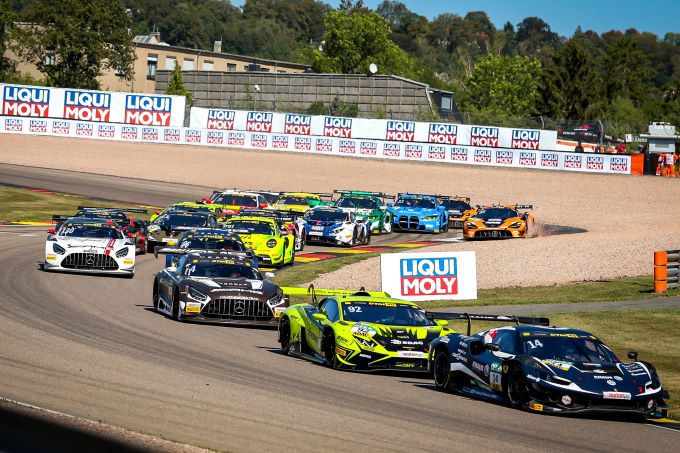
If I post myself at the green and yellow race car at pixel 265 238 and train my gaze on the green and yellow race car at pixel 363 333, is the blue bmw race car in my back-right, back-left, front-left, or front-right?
back-left

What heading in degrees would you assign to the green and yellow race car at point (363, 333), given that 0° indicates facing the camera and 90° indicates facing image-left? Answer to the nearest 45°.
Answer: approximately 315°

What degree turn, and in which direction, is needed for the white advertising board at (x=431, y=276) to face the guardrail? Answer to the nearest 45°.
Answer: approximately 135° to its left

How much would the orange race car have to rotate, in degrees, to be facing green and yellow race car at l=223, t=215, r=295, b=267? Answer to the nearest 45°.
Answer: approximately 45° to its right

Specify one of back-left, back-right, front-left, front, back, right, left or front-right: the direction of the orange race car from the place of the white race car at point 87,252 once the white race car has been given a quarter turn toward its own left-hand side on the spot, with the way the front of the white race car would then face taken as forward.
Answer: front-left

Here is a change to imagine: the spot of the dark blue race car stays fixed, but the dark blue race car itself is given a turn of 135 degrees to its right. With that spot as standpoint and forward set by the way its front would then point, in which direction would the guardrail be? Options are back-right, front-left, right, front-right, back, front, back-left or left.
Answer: right

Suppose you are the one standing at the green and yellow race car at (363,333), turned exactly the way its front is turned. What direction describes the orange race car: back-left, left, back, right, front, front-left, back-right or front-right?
back-left

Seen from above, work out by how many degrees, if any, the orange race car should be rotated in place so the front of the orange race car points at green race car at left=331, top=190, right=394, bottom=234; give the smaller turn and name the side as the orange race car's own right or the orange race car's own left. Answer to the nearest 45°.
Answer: approximately 90° to the orange race car's own right

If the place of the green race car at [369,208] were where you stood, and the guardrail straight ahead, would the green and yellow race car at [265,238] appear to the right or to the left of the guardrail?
right

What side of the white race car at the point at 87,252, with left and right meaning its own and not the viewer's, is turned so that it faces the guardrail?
left

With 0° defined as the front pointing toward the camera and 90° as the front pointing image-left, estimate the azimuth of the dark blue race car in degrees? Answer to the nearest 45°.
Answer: approximately 315°
